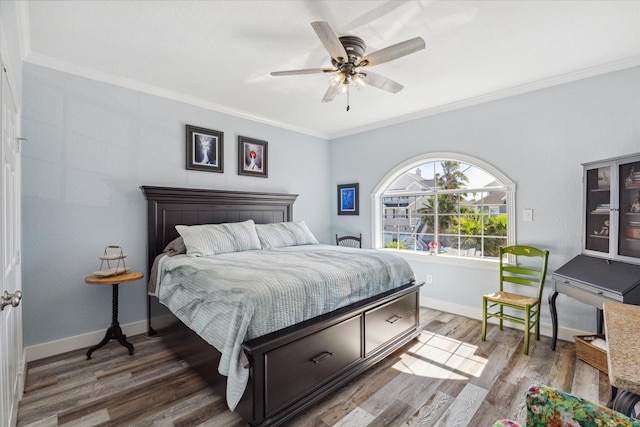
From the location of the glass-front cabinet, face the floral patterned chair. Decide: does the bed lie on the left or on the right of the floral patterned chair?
right

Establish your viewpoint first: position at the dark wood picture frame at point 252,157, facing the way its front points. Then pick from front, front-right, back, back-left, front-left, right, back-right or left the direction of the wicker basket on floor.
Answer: front

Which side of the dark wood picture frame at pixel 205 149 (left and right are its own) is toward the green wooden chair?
front

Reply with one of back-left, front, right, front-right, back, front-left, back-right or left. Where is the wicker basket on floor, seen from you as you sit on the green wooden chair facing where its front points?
left

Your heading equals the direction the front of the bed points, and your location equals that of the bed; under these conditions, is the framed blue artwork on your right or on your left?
on your left

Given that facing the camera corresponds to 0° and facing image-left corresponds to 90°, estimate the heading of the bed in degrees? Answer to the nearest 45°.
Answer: approximately 315°

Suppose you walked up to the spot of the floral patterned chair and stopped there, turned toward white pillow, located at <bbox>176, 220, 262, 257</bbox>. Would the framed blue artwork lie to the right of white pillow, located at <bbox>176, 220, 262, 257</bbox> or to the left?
right

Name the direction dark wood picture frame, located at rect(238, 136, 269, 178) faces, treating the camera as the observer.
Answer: facing the viewer and to the right of the viewer

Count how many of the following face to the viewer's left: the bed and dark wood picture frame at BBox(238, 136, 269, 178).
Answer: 0

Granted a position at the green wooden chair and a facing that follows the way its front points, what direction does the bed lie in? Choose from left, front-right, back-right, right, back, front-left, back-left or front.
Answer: front

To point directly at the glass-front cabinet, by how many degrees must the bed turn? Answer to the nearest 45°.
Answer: approximately 45° to its left
